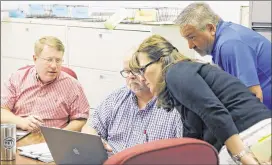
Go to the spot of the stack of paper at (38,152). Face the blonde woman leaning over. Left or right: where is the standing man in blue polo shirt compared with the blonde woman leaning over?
left

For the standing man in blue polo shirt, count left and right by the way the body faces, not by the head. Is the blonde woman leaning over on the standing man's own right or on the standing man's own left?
on the standing man's own left

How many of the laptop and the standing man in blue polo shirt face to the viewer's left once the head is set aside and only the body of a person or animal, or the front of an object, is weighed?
1

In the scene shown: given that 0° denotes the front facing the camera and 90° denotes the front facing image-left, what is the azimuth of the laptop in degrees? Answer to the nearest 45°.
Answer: approximately 225°

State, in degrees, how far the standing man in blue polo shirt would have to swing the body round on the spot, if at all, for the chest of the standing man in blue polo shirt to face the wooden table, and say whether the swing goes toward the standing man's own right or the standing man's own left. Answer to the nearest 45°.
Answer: approximately 45° to the standing man's own left

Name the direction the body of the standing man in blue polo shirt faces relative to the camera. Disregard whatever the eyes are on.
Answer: to the viewer's left

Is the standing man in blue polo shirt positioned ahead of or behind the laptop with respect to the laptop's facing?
ahead

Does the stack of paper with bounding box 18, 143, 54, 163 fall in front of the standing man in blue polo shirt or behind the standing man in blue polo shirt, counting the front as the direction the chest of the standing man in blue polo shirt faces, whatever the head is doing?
in front

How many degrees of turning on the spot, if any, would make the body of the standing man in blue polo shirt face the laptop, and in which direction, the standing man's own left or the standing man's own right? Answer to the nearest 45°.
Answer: approximately 45° to the standing man's own left
